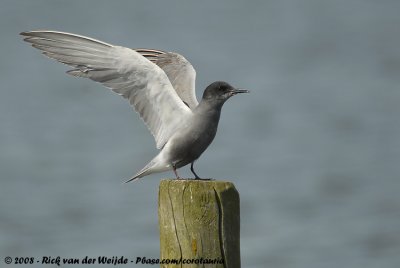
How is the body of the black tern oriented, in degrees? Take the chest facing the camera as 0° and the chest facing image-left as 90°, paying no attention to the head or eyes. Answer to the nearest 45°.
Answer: approximately 270°
